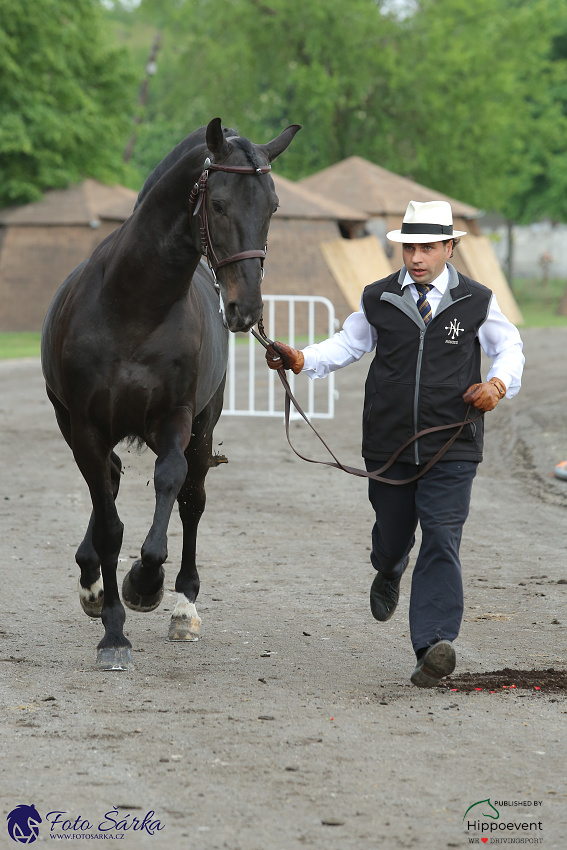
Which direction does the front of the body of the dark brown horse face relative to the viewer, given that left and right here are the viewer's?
facing the viewer

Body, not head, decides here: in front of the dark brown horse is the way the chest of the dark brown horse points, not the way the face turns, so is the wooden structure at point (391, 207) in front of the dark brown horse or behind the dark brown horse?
behind

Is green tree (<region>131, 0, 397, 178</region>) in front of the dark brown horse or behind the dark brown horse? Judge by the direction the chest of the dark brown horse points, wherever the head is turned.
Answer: behind

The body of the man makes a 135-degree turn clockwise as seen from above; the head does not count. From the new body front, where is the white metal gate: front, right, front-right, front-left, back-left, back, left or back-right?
front-right

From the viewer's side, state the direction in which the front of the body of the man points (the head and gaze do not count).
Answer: toward the camera

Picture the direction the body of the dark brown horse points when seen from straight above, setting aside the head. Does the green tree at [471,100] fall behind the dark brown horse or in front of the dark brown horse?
behind

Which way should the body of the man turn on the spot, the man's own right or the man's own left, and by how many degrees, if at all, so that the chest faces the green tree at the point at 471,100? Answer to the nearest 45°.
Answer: approximately 180°

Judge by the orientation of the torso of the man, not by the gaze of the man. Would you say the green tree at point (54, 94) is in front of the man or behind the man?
behind

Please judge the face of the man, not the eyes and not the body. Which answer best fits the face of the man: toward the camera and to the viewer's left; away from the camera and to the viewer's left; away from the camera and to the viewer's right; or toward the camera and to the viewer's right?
toward the camera and to the viewer's left

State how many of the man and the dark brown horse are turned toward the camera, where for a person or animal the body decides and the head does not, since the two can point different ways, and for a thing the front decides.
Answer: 2

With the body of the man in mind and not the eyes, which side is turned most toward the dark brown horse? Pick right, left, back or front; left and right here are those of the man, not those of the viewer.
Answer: right

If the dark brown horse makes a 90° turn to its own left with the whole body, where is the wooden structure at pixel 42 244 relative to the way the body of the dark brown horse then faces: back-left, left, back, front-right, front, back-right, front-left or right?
left

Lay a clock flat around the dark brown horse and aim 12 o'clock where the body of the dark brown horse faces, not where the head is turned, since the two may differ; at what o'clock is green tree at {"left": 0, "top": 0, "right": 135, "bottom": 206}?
The green tree is roughly at 6 o'clock from the dark brown horse.

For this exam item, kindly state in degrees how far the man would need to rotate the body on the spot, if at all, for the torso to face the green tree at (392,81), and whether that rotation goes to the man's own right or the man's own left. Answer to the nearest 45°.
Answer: approximately 180°
